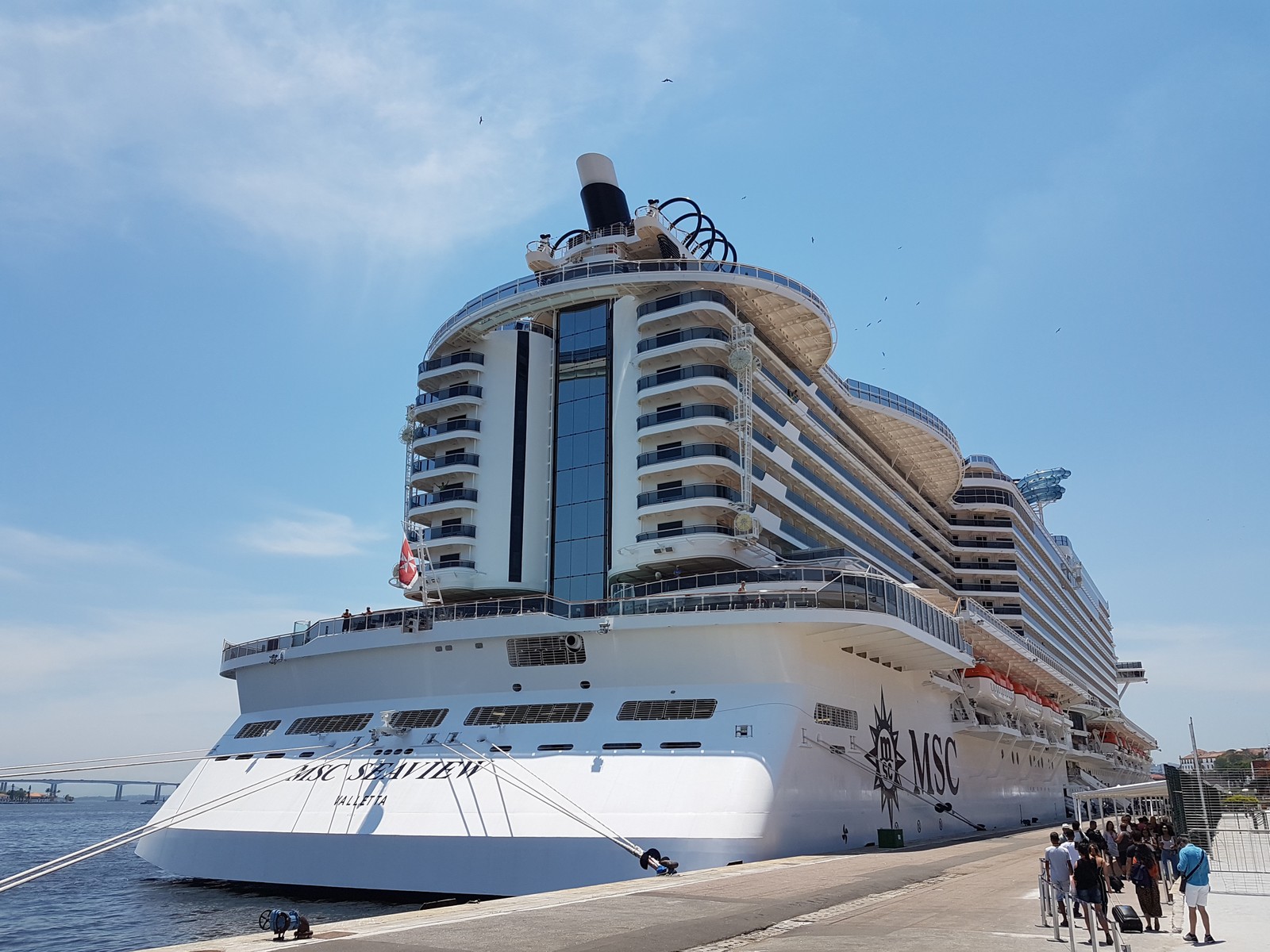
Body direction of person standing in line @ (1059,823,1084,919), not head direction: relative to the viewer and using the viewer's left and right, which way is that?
facing away from the viewer

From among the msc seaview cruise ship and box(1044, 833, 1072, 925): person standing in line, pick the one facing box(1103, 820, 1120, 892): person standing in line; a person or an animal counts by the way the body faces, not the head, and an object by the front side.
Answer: box(1044, 833, 1072, 925): person standing in line

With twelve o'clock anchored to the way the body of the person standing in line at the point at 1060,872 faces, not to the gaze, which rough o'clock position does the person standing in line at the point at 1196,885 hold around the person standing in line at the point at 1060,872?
the person standing in line at the point at 1196,885 is roughly at 3 o'clock from the person standing in line at the point at 1060,872.

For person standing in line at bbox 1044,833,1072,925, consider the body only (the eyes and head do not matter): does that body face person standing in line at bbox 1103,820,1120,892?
yes

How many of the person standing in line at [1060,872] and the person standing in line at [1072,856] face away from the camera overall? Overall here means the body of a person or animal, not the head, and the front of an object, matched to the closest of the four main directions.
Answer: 2

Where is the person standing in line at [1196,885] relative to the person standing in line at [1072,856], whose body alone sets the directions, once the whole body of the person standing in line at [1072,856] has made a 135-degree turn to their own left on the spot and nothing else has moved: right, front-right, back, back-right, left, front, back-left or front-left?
left

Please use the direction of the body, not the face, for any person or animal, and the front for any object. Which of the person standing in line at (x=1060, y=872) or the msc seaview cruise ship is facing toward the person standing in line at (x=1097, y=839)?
the person standing in line at (x=1060, y=872)

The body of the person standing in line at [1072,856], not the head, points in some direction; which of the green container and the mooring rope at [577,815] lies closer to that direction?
the green container

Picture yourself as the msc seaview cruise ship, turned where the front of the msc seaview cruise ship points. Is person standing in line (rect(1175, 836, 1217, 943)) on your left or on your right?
on your right

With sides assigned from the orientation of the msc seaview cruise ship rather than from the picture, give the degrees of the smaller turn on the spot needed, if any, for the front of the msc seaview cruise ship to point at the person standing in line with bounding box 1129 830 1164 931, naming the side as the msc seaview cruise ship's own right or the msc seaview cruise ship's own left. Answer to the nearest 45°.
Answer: approximately 90° to the msc seaview cruise ship's own right

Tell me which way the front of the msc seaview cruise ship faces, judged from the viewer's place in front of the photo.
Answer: facing away from the viewer and to the right of the viewer

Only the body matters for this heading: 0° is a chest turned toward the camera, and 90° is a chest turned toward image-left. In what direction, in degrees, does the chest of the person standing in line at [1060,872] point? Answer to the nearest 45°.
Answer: approximately 180°

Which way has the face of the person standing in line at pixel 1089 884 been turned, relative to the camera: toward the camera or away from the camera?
away from the camera
